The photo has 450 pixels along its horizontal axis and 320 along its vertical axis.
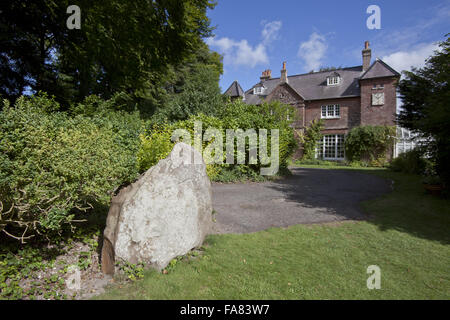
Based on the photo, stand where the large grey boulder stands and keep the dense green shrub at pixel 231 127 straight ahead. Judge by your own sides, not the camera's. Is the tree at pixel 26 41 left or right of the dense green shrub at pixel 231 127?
left

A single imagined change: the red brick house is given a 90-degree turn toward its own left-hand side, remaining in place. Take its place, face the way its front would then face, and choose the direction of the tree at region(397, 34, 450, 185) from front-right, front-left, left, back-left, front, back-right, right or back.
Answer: front-right

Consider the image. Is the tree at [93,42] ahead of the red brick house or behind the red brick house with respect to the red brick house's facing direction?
ahead

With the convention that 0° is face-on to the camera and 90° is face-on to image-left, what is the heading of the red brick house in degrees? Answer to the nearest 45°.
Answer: approximately 45°

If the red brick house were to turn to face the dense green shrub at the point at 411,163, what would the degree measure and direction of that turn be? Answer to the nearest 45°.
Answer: approximately 45° to its left

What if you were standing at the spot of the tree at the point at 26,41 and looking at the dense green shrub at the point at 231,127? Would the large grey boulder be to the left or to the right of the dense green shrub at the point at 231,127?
right
